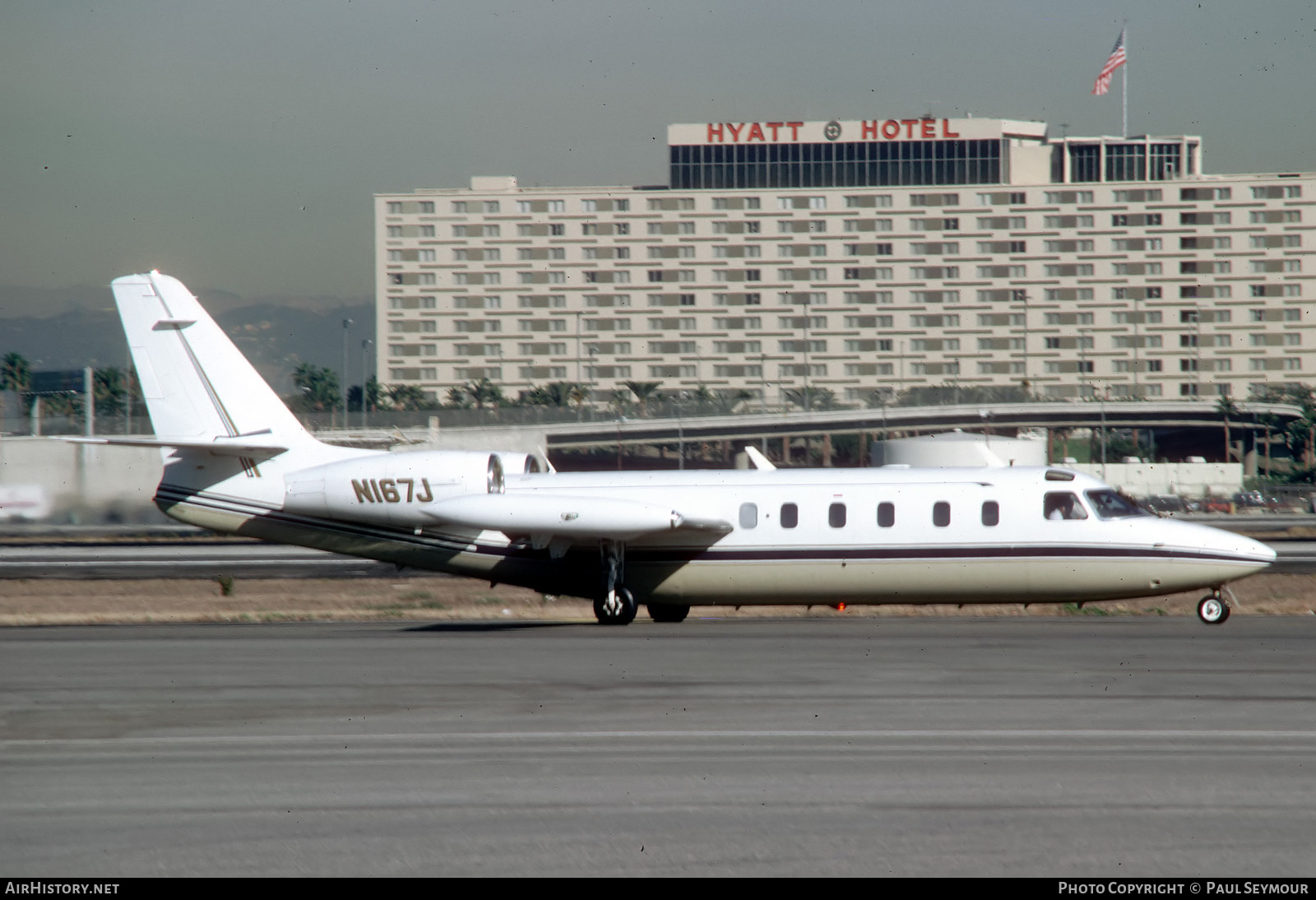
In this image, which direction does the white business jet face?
to the viewer's right

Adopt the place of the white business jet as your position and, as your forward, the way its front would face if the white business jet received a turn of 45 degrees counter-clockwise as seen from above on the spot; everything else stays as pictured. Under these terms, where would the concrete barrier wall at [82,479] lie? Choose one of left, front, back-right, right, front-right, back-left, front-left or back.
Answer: left
